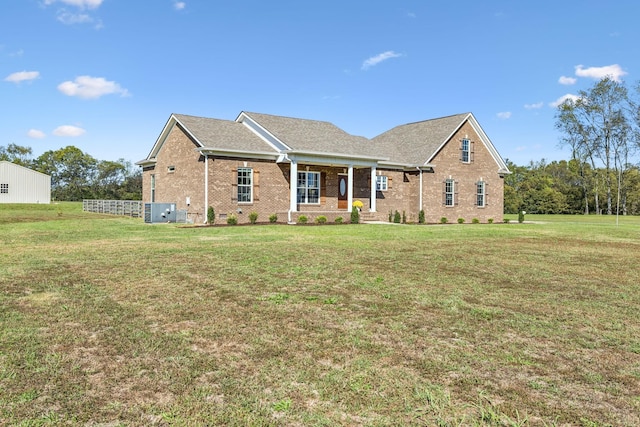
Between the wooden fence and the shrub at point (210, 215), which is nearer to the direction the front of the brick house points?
the shrub

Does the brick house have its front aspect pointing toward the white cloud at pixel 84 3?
no

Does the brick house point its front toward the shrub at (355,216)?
yes

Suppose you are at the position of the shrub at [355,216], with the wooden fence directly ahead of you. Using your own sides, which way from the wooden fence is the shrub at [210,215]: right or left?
left

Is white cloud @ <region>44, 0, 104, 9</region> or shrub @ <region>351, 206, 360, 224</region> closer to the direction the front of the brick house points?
the shrub

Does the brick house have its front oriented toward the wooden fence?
no

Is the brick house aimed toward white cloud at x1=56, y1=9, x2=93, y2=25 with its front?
no

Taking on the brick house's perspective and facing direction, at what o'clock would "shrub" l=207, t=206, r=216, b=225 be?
The shrub is roughly at 3 o'clock from the brick house.

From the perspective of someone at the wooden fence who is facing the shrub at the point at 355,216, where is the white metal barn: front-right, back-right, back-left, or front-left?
back-left

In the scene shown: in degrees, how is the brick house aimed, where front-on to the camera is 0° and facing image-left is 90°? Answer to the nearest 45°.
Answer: approximately 315°
